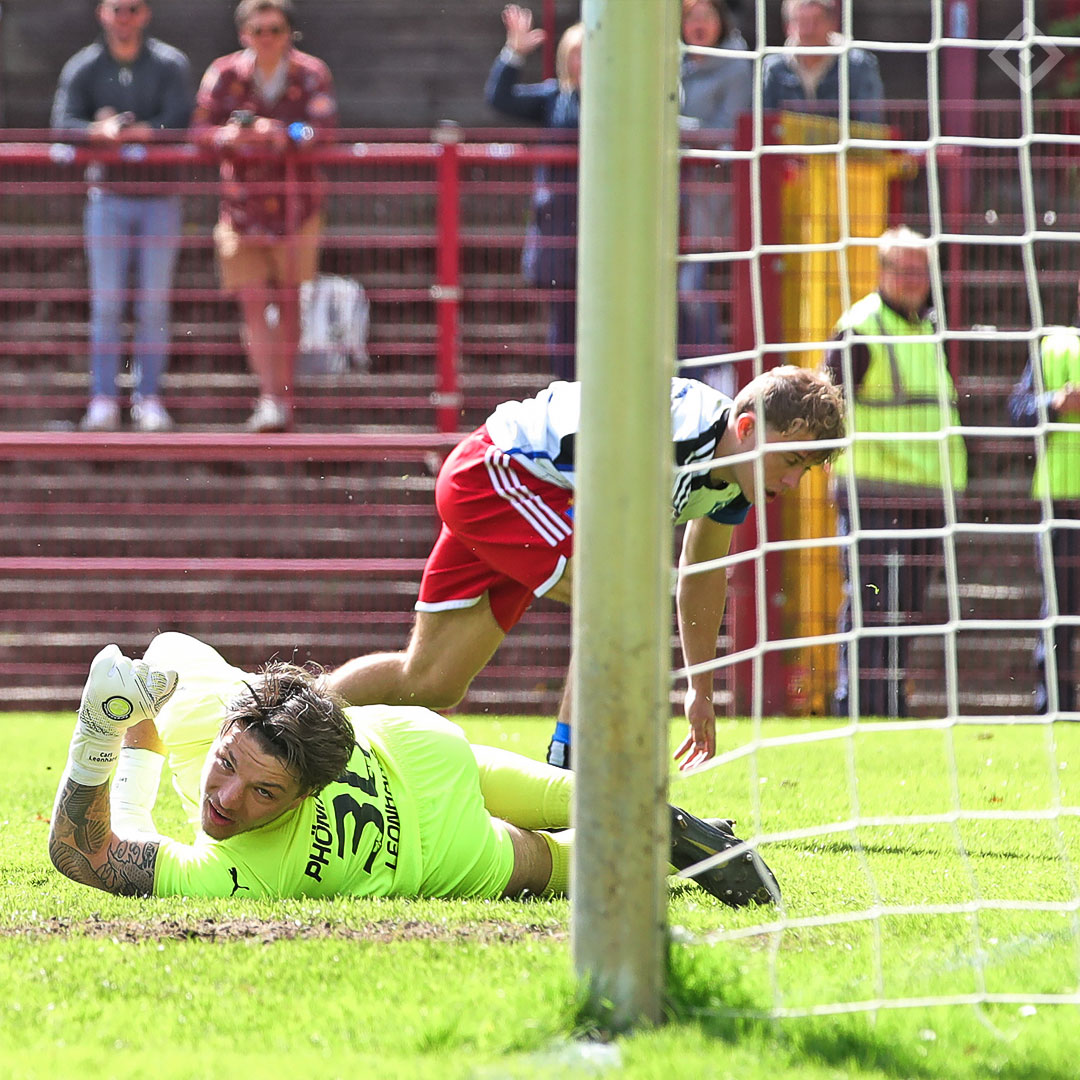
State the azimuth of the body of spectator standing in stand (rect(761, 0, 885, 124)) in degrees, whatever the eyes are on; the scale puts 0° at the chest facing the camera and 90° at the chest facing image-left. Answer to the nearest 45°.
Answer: approximately 0°

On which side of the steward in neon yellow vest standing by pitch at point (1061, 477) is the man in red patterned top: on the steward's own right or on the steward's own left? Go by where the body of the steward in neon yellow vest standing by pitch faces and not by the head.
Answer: on the steward's own right

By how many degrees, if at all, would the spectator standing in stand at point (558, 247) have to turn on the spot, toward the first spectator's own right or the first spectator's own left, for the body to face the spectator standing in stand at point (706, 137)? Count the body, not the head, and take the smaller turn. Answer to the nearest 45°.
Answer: approximately 90° to the first spectator's own left

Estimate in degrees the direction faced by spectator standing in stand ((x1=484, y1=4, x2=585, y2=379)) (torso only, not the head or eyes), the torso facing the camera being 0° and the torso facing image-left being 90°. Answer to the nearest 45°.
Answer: approximately 0°

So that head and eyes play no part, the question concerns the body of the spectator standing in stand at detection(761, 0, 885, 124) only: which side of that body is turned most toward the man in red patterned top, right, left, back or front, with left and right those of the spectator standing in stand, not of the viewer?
right

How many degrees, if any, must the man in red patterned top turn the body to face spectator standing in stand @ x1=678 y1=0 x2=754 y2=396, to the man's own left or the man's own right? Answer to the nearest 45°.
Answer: approximately 90° to the man's own left

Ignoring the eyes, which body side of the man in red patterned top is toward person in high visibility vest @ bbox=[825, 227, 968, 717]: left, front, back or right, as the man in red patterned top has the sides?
left
